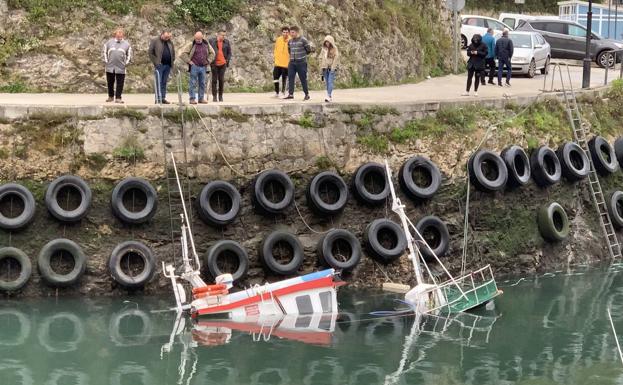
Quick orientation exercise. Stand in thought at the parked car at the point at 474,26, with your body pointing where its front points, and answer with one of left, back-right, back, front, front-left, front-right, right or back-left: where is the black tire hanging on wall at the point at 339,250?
right

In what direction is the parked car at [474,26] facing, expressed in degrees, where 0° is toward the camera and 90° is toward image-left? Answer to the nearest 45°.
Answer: approximately 270°

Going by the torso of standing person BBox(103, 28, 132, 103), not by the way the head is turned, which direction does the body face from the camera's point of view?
toward the camera

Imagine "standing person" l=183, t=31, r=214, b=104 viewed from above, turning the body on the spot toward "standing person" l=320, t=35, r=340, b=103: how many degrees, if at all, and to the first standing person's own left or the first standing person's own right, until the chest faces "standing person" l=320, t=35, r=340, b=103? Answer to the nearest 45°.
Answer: approximately 90° to the first standing person's own left

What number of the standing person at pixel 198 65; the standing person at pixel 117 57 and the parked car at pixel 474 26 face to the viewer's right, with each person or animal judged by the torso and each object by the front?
1

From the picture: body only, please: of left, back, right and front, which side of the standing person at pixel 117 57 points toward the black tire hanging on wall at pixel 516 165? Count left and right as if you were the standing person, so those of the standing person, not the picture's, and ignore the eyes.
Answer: left

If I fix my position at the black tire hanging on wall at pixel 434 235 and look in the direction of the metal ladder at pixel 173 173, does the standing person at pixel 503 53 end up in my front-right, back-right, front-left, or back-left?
back-right

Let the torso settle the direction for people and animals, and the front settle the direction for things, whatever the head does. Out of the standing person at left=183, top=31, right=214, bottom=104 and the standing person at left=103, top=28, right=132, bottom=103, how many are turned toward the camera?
2

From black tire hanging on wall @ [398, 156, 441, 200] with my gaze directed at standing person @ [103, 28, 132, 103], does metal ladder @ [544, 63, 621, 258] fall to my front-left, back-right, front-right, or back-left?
back-right

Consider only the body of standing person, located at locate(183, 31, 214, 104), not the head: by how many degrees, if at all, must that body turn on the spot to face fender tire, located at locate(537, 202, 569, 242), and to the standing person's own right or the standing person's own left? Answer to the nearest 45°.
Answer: approximately 90° to the standing person's own left

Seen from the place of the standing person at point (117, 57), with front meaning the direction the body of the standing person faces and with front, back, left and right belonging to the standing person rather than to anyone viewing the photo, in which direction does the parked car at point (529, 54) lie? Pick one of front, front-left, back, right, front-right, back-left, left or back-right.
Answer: back-left
